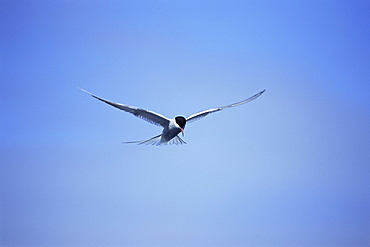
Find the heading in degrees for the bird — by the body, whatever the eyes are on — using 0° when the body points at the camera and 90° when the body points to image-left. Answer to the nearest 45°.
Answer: approximately 315°
